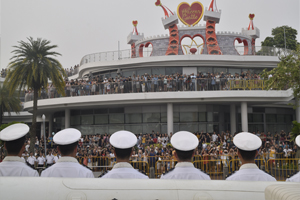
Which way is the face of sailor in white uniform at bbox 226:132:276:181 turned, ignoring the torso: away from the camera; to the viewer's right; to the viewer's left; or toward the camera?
away from the camera

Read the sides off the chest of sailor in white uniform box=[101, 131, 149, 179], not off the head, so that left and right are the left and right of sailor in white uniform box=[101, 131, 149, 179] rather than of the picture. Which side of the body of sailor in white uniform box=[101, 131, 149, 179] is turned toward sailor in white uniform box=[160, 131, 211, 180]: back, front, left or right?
right

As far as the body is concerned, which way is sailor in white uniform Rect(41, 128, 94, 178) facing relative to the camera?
away from the camera

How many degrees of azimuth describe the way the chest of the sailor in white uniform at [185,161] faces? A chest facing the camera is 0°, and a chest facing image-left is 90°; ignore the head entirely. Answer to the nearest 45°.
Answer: approximately 180°

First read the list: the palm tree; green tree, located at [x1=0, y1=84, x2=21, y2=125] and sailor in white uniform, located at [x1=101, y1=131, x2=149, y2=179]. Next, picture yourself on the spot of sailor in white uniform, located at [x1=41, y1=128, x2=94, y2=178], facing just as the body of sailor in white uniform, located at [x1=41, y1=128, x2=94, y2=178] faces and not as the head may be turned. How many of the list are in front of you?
2

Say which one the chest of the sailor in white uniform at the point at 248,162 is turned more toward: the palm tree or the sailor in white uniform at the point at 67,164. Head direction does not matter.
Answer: the palm tree

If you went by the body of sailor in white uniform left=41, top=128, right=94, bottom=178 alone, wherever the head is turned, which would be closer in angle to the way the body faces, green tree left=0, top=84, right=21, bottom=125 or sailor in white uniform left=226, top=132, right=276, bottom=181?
the green tree

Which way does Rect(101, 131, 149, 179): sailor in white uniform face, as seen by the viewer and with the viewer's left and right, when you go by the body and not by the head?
facing away from the viewer

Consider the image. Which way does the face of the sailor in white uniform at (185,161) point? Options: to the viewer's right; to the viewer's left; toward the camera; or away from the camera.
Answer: away from the camera

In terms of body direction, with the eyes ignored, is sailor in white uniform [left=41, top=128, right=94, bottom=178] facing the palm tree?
yes

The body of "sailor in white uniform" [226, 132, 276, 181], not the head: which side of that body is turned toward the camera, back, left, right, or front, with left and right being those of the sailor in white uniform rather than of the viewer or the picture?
back

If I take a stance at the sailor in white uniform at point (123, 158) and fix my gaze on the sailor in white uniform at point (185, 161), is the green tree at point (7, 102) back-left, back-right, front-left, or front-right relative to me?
back-left

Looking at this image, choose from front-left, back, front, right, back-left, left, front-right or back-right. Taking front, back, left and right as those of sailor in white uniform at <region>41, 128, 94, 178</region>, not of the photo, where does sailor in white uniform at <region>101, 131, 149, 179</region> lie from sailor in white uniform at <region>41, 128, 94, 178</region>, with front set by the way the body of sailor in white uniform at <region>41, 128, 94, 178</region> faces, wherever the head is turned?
back-right

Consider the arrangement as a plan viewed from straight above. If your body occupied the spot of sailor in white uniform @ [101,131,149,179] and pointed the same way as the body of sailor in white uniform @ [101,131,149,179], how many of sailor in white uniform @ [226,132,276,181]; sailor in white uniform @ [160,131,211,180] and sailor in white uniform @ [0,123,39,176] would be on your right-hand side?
2

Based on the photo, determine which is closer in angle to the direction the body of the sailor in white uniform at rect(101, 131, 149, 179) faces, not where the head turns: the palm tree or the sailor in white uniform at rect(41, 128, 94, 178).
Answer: the palm tree
